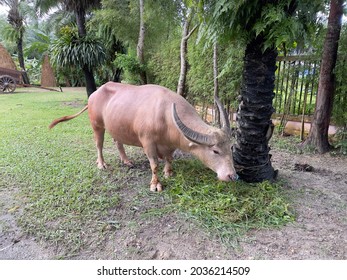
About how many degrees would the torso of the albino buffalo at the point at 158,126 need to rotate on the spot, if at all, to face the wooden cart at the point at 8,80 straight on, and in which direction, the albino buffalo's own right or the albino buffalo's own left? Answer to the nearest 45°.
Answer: approximately 180°

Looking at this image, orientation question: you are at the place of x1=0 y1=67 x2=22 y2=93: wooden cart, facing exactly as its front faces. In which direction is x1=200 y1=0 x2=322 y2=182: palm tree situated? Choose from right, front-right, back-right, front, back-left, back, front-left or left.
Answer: right

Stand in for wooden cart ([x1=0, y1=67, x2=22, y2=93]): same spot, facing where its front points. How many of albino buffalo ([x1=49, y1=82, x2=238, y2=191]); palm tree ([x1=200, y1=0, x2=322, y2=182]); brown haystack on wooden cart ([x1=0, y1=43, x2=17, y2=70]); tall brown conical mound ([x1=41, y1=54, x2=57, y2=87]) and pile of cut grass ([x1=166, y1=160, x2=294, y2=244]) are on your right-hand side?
3

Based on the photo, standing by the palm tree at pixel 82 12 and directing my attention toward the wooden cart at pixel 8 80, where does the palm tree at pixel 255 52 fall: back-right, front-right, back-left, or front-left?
back-left

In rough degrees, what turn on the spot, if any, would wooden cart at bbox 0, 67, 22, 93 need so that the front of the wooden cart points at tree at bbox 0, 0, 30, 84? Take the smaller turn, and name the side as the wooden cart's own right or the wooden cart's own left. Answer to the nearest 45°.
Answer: approximately 90° to the wooden cart's own left

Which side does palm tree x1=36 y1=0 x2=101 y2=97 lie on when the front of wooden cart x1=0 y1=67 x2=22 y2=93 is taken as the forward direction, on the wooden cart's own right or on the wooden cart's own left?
on the wooden cart's own right

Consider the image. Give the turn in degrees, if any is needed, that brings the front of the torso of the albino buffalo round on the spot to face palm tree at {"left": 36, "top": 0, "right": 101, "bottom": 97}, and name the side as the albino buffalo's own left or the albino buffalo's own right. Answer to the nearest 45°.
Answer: approximately 135° to the albino buffalo's own left

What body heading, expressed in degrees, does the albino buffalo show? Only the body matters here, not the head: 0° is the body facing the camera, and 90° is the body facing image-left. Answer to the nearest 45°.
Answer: approximately 315°

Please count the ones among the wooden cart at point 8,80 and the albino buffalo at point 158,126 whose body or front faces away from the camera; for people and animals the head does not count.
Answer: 0
